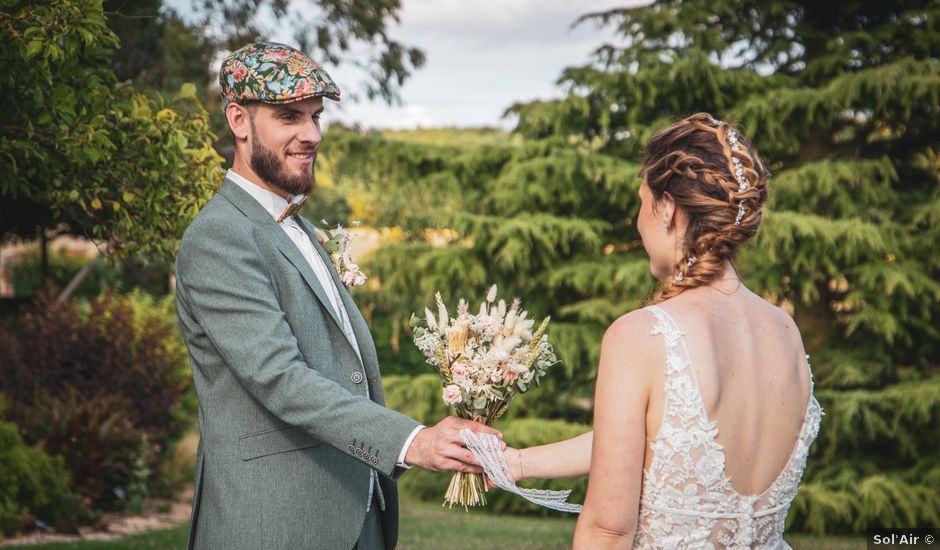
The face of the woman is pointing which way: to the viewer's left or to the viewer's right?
to the viewer's left

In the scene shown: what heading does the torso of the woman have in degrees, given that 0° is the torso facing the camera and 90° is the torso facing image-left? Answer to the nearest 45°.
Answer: approximately 135°

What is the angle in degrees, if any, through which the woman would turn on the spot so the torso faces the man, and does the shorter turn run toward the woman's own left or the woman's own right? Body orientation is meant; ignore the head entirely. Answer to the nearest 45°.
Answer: approximately 45° to the woman's own left

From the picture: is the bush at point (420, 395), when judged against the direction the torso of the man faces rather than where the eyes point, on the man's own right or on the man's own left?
on the man's own left

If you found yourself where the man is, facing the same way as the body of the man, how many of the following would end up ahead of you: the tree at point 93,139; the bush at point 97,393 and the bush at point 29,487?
0

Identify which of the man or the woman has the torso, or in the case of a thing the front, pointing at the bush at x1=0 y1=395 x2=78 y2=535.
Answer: the woman

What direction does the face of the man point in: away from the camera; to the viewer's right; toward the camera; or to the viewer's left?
to the viewer's right

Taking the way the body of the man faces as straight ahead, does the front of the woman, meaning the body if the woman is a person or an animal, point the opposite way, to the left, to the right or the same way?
the opposite way

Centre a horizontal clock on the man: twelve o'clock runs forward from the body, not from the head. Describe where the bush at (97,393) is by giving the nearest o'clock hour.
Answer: The bush is roughly at 7 o'clock from the man.

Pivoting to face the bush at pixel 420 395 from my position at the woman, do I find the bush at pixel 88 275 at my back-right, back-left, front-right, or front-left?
front-left

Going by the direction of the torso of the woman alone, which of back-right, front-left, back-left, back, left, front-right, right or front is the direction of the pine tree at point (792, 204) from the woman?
front-right

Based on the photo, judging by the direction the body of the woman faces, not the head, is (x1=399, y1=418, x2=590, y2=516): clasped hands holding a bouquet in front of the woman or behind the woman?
in front

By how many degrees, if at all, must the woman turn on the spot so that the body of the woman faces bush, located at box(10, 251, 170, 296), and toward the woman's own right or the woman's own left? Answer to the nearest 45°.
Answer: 0° — they already face it

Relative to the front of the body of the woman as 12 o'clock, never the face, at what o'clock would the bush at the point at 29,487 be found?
The bush is roughly at 12 o'clock from the woman.

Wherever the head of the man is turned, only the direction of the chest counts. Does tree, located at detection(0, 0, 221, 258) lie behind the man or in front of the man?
behind
